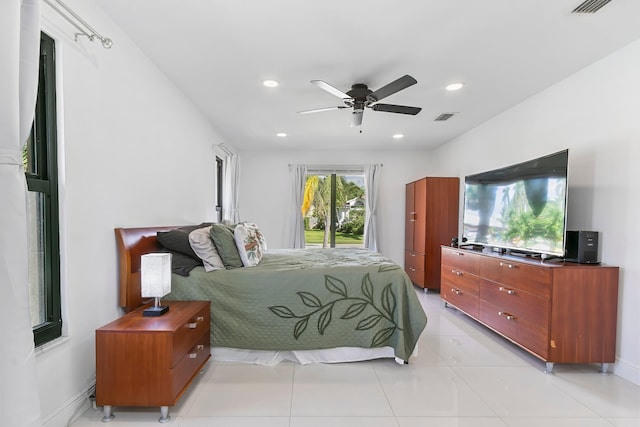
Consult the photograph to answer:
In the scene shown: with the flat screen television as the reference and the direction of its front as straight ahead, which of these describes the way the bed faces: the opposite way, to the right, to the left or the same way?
the opposite way

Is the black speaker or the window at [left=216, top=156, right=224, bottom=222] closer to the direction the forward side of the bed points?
the black speaker

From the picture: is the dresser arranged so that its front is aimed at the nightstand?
yes

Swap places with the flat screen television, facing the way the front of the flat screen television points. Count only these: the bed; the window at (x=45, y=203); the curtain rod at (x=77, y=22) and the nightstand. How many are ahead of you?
4

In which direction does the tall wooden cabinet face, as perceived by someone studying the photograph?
facing to the left of the viewer

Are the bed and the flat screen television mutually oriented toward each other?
yes

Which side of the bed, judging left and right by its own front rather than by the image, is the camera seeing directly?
right

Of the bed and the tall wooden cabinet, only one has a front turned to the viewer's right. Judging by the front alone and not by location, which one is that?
the bed

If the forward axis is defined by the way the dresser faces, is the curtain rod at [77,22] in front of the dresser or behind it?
in front

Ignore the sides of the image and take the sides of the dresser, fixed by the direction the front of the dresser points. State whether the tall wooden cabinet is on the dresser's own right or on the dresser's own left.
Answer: on the dresser's own right

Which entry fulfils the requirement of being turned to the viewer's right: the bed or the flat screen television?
the bed

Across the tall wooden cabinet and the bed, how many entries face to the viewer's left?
1
